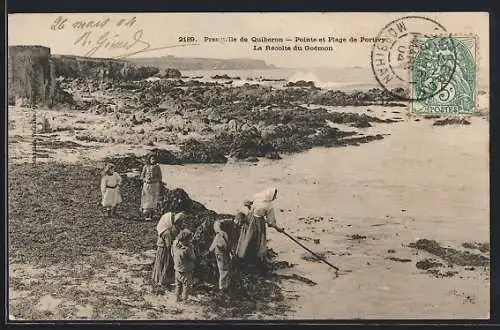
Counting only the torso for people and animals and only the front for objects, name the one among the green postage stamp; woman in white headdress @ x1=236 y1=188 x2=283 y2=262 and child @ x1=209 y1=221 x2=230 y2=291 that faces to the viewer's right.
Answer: the woman in white headdress

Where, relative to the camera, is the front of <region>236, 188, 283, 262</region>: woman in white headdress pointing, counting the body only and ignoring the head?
to the viewer's right
